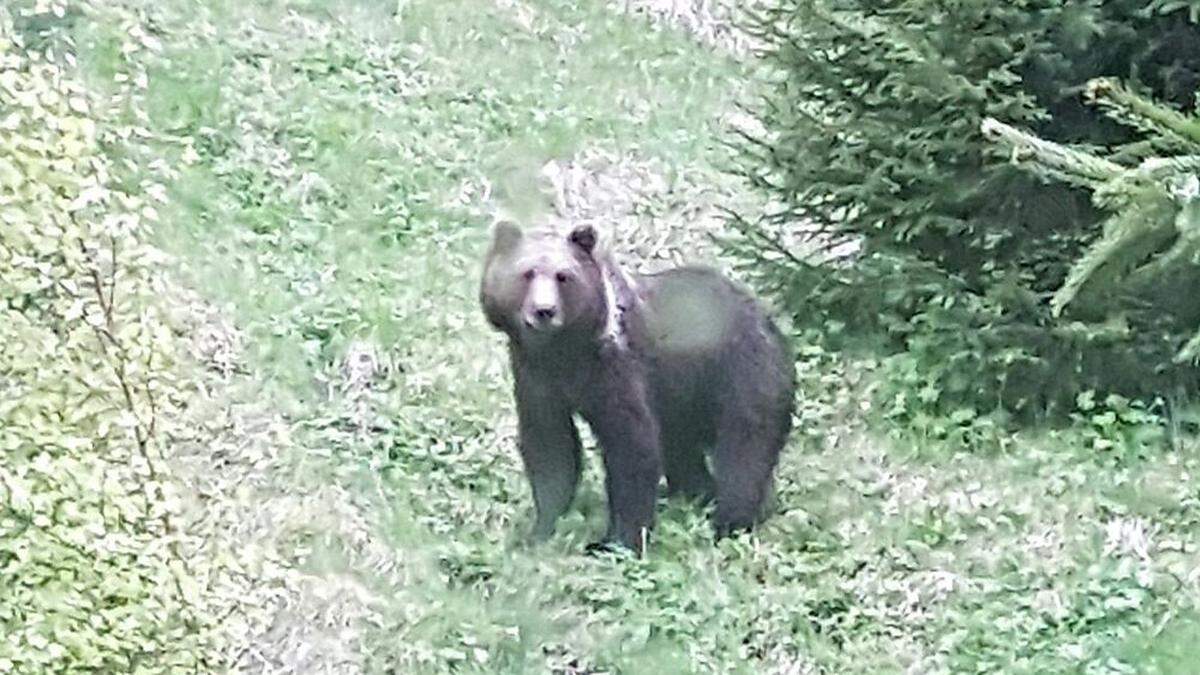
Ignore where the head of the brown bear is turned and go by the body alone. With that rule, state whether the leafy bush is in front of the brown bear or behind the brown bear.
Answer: in front

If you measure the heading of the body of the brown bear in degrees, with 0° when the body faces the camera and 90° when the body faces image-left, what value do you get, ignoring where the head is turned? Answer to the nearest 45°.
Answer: approximately 45°
